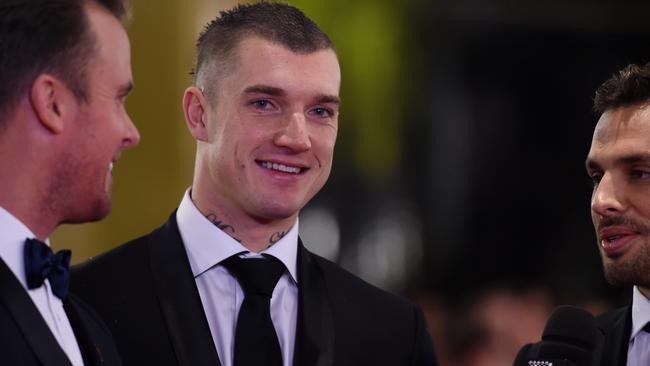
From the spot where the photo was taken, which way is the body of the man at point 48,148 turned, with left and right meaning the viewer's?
facing to the right of the viewer

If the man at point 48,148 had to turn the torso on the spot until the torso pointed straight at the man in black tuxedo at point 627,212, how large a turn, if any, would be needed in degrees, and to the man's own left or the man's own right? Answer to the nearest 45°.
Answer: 0° — they already face them

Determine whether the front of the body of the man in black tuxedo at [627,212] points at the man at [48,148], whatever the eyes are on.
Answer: yes

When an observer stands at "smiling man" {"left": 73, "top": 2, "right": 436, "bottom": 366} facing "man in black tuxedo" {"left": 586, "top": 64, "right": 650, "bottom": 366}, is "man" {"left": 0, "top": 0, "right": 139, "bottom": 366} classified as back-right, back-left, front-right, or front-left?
back-right

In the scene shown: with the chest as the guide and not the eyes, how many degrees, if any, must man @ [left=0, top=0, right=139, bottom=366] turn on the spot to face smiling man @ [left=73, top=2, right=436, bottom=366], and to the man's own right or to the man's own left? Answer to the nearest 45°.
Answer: approximately 45° to the man's own left

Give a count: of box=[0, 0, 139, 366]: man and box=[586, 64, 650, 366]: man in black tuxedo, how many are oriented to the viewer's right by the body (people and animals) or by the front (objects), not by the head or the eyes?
1

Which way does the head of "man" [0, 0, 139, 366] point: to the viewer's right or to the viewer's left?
to the viewer's right

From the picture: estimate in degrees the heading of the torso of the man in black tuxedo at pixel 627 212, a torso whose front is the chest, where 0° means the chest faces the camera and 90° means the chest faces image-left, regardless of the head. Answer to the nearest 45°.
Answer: approximately 45°

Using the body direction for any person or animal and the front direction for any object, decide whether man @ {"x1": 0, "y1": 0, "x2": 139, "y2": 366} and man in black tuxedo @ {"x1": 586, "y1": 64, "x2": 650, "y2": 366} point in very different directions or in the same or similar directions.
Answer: very different directions

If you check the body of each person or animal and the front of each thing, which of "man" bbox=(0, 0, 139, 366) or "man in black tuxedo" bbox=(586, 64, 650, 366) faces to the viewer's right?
the man
